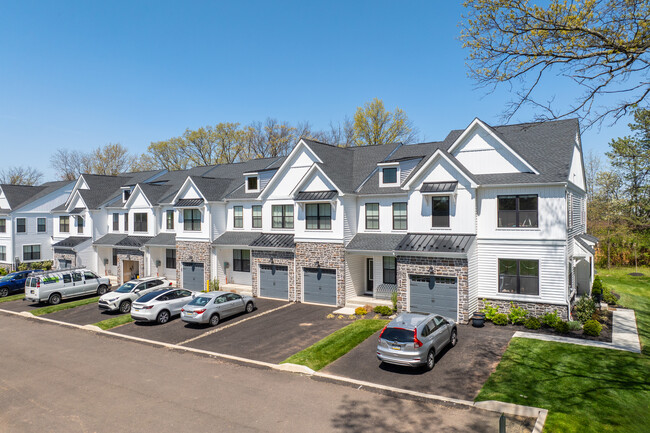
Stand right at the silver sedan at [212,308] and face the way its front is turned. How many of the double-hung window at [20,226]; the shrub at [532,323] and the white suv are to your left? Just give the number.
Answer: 2

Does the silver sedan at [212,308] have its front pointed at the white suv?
no

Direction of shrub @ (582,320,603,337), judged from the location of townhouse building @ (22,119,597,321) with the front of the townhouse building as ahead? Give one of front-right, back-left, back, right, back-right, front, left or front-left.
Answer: left

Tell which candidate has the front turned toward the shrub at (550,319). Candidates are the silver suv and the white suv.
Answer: the silver suv

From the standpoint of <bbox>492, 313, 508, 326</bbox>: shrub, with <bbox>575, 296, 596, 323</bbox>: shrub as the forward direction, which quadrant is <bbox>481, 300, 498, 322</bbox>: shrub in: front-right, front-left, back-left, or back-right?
back-left

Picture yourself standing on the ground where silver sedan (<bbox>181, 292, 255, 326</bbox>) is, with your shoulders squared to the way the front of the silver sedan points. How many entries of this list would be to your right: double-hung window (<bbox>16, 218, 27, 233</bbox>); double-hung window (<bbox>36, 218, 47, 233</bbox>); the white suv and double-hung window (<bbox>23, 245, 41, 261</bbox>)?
0

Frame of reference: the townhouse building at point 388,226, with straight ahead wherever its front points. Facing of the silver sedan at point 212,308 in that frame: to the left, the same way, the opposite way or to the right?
the opposite way

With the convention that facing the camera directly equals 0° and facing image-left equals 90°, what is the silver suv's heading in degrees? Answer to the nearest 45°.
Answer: approximately 225°

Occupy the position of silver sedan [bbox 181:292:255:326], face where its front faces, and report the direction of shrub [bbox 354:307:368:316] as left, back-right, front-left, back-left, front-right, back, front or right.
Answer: front-right

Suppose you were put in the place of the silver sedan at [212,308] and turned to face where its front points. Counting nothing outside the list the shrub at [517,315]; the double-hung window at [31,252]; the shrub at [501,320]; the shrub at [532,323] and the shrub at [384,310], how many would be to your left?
1

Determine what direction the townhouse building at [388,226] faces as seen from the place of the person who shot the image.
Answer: facing the viewer and to the left of the viewer

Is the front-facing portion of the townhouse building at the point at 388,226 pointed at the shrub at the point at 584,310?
no

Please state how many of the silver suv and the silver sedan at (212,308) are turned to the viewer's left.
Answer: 0

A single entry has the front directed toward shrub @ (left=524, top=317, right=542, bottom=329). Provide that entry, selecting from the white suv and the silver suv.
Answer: the silver suv
